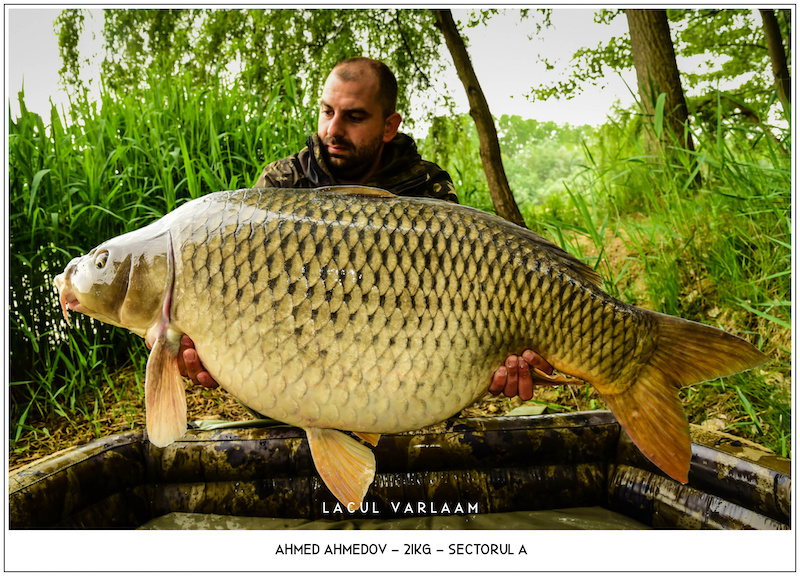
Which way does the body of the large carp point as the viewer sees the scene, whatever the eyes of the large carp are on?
to the viewer's left

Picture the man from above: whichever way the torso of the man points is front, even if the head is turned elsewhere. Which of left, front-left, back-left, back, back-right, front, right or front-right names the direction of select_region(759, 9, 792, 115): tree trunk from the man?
back-left

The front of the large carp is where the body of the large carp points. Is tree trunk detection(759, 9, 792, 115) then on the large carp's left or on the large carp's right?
on the large carp's right

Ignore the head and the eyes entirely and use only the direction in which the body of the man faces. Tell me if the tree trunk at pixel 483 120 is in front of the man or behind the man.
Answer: behind

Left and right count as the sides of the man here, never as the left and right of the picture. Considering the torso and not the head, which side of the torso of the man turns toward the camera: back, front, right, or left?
front

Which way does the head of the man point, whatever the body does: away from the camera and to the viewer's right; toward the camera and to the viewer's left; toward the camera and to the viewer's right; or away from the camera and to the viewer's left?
toward the camera and to the viewer's left
